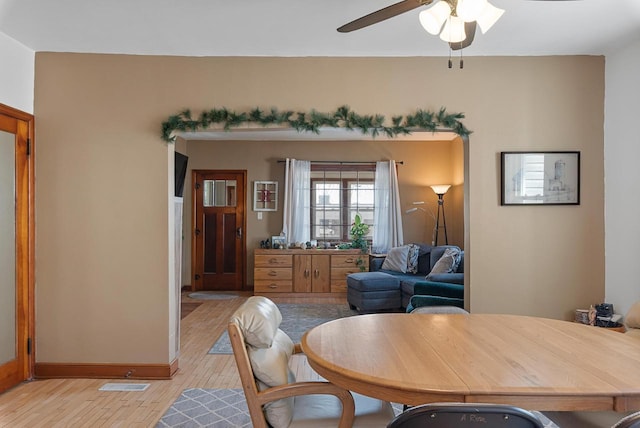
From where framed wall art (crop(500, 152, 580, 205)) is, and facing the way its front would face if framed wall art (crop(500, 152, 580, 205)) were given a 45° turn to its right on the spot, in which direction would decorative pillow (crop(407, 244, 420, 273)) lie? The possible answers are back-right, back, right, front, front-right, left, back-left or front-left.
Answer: right

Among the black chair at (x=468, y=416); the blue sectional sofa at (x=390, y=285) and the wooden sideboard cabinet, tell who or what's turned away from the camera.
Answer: the black chair

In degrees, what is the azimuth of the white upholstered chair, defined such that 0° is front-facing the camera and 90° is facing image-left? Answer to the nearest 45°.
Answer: approximately 270°

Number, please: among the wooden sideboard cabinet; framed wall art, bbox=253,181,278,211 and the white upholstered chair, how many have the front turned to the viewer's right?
1

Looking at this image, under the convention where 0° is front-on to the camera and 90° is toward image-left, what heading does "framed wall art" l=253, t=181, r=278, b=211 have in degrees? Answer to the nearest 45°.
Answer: approximately 0°

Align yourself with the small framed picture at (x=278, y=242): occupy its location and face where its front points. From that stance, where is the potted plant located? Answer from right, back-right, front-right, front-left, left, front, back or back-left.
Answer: left

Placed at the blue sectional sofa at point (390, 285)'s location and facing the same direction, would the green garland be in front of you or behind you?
in front

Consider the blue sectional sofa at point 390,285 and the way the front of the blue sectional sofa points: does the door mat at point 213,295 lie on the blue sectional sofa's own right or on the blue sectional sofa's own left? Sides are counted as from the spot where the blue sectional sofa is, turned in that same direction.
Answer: on the blue sectional sofa's own right

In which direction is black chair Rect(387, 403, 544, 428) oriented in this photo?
away from the camera

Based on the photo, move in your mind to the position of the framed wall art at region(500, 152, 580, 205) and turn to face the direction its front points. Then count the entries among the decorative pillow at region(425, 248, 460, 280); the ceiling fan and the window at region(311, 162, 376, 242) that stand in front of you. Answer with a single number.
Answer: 1

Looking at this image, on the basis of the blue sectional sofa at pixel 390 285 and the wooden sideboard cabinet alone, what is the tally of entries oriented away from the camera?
0

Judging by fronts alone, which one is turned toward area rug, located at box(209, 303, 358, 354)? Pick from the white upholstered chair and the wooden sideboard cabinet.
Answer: the wooden sideboard cabinet

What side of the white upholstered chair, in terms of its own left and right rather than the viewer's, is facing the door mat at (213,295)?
left

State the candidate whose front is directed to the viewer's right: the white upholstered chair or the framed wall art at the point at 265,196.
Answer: the white upholstered chair

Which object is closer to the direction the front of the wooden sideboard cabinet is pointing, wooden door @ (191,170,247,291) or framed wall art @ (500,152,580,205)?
the framed wall art

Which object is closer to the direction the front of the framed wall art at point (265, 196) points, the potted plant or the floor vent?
the floor vent

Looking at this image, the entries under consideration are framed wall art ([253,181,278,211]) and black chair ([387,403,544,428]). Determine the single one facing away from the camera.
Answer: the black chair
